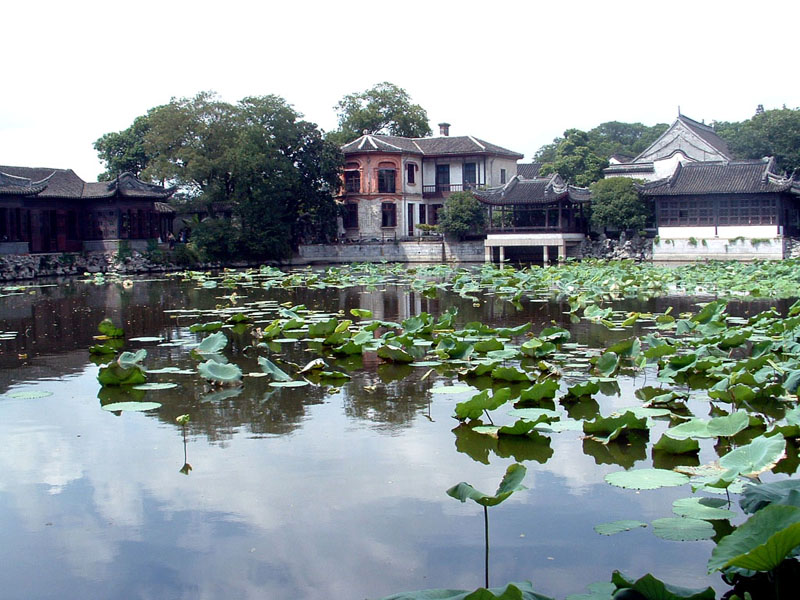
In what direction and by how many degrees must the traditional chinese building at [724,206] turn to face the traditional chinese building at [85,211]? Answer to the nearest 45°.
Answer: approximately 90° to its right

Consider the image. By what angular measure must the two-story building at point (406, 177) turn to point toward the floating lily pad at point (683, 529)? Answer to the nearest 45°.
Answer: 0° — it already faces it

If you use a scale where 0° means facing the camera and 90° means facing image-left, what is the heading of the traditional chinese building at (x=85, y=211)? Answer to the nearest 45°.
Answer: approximately 0°

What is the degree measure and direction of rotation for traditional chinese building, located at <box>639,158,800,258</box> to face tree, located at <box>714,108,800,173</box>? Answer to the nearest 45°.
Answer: approximately 180°

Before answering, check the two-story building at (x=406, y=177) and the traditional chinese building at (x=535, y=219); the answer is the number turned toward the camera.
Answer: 2

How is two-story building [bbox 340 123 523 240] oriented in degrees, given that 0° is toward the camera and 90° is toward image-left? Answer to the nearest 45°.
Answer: approximately 0°
